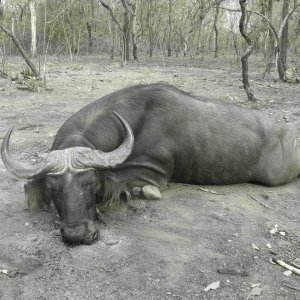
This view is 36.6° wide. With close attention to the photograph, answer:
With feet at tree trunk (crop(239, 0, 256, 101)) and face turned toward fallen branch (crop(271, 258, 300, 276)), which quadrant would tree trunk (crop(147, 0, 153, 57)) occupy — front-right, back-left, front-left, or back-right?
back-right

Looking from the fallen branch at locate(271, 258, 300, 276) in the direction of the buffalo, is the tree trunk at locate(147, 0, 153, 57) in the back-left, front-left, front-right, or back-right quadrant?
front-right

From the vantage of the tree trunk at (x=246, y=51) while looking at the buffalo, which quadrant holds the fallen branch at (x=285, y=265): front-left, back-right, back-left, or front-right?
front-left

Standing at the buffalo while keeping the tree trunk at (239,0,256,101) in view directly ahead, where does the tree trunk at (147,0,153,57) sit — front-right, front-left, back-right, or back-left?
front-left

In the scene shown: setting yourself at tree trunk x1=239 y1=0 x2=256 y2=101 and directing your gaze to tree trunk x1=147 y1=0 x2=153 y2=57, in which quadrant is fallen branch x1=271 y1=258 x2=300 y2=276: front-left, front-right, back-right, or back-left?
back-left

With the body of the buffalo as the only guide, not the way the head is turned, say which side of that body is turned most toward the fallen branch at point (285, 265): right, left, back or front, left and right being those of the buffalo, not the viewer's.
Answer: left

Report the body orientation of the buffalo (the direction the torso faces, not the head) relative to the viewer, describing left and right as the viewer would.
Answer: facing the viewer and to the left of the viewer

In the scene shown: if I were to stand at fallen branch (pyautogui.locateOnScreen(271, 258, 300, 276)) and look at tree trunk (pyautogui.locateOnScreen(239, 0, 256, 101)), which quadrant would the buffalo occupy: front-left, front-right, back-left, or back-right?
front-left

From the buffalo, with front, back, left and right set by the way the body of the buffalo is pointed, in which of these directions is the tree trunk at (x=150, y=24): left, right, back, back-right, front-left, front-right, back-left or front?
back-right

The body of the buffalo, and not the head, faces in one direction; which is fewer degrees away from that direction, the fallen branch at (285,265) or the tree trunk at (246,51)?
the fallen branch
